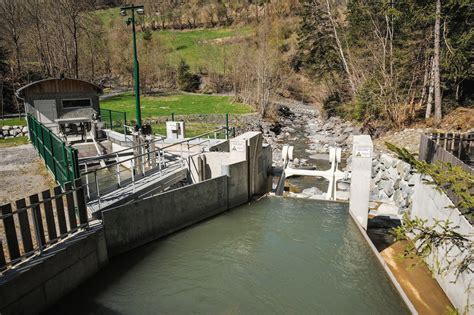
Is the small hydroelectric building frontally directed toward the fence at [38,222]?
yes

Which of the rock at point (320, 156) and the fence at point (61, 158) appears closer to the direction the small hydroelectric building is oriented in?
the fence

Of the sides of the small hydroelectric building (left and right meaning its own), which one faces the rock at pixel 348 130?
left

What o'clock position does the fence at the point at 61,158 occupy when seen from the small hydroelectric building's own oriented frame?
The fence is roughly at 12 o'clock from the small hydroelectric building.

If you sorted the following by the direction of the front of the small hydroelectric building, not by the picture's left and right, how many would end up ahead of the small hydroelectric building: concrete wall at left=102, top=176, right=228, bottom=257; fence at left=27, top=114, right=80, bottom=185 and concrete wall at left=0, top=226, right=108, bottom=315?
3

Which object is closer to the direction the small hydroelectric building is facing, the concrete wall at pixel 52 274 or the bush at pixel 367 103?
the concrete wall

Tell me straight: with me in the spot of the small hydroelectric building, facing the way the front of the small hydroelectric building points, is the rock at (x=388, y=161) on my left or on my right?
on my left

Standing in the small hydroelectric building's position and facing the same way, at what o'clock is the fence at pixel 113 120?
The fence is roughly at 9 o'clock from the small hydroelectric building.

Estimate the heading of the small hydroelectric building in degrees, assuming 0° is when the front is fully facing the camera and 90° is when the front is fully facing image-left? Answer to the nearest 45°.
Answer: approximately 0°

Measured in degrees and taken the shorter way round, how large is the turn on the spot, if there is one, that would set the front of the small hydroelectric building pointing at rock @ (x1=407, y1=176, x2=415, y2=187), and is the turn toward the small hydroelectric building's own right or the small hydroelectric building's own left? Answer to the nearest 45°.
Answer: approximately 45° to the small hydroelectric building's own left
